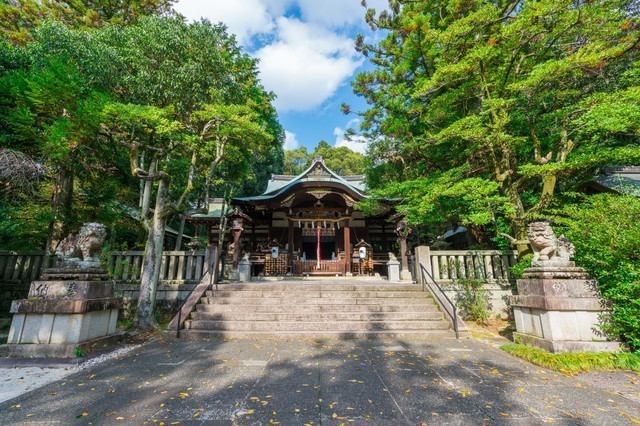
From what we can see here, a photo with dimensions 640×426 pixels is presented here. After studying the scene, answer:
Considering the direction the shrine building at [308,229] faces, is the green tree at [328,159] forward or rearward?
rearward

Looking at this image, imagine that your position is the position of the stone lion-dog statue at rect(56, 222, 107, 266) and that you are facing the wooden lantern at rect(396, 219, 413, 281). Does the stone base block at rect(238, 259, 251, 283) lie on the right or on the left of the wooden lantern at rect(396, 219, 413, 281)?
left

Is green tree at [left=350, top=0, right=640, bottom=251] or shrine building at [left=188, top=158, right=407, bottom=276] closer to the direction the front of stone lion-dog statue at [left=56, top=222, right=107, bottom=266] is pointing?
the green tree

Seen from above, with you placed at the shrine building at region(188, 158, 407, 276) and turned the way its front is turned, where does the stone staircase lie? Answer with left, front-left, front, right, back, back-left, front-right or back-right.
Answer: front

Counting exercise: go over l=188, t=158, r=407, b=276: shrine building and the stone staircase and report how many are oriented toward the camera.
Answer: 2

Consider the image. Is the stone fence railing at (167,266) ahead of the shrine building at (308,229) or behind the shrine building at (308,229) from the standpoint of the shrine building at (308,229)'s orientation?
ahead

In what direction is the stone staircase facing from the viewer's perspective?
toward the camera

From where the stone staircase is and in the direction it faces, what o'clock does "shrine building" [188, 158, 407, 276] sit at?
The shrine building is roughly at 6 o'clock from the stone staircase.

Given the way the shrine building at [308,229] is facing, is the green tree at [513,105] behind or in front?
in front

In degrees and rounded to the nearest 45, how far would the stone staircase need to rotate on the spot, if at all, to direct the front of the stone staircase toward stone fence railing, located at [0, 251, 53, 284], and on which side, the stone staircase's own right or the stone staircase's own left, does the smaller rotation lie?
approximately 90° to the stone staircase's own right
